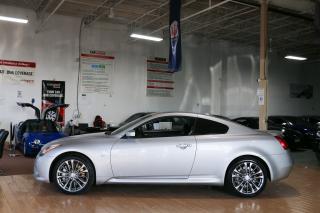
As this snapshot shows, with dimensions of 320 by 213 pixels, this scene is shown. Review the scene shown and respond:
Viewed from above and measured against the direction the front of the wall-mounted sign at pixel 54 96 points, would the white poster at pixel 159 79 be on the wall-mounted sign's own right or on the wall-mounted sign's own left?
on the wall-mounted sign's own left

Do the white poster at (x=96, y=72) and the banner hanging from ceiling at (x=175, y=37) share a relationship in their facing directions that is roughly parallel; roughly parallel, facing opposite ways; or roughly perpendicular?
roughly parallel

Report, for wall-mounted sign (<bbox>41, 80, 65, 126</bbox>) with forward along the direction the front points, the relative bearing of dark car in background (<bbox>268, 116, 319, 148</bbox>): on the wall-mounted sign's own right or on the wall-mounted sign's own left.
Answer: on the wall-mounted sign's own left

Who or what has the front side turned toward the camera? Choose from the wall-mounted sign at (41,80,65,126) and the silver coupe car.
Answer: the wall-mounted sign

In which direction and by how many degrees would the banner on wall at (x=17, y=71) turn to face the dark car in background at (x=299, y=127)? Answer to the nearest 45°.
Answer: approximately 90° to its left

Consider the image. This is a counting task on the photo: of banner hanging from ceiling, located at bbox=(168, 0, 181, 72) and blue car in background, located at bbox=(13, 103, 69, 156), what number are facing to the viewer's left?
0

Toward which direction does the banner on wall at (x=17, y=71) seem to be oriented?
toward the camera

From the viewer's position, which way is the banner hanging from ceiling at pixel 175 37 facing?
facing the viewer

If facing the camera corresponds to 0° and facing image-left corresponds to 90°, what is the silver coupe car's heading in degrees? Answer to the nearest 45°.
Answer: approximately 90°
